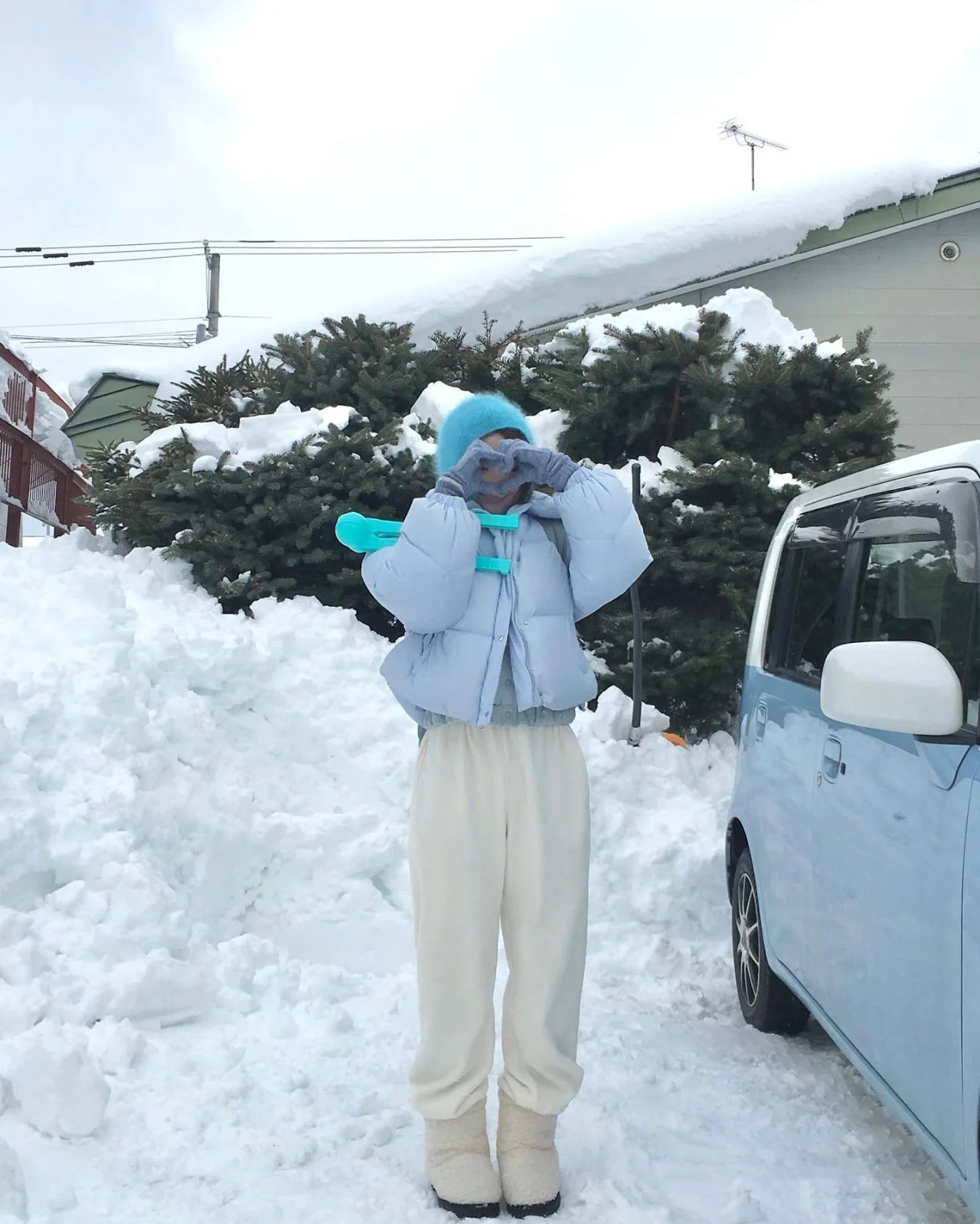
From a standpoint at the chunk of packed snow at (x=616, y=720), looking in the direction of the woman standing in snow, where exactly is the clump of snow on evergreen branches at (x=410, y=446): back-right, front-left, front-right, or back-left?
back-right

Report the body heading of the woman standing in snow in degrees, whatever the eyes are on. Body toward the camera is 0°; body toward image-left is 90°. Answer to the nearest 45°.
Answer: approximately 0°

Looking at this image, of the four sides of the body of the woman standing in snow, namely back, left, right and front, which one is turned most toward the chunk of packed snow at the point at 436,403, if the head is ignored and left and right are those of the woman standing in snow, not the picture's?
back

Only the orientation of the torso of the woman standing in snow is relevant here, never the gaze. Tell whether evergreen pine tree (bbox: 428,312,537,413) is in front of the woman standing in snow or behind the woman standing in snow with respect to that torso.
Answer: behind
